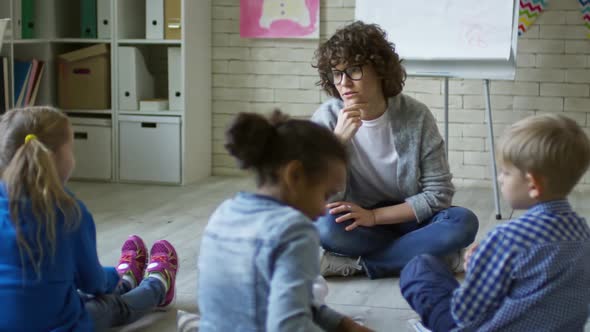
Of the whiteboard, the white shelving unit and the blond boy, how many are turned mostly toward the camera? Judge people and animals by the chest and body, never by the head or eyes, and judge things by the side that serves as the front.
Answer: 2

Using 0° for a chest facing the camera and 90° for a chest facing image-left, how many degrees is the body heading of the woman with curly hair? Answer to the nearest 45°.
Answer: approximately 45°

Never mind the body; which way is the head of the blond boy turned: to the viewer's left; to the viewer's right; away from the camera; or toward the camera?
to the viewer's left

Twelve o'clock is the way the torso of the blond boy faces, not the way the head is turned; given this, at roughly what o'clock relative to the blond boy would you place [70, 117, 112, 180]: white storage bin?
The white storage bin is roughly at 12 o'clock from the blond boy.

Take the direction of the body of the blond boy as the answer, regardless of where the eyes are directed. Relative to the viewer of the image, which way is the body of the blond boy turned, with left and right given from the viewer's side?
facing away from the viewer and to the left of the viewer

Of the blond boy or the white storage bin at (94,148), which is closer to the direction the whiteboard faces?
the blond boy

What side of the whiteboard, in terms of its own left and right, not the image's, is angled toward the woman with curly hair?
front

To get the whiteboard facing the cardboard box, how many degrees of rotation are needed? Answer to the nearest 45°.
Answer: approximately 90° to its right

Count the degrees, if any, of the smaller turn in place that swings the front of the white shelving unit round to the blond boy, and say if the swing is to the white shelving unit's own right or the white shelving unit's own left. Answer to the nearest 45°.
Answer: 0° — it already faces them

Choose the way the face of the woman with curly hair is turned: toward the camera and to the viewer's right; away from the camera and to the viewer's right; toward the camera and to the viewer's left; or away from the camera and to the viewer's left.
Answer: toward the camera and to the viewer's left

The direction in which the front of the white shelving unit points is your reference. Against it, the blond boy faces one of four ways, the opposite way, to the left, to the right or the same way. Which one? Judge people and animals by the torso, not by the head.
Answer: the opposite way

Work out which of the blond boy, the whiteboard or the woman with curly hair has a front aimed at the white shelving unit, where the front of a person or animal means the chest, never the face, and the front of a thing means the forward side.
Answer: the blond boy
